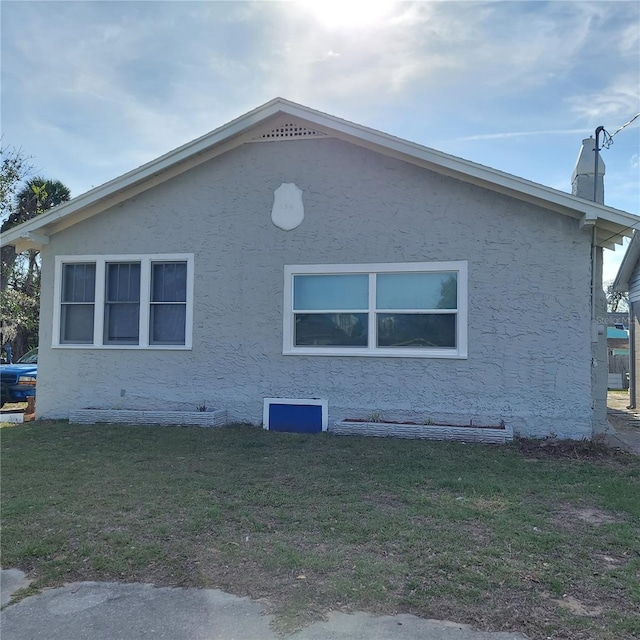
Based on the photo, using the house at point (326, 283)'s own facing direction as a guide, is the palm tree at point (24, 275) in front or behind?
behind

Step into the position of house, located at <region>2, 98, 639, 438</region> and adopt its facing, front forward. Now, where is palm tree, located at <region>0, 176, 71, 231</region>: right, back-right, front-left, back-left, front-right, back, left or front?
back-right

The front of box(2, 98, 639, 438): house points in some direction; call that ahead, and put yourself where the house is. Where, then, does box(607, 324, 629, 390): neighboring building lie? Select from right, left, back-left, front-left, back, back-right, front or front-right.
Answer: back-left

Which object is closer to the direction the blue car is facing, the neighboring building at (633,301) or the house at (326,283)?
the house

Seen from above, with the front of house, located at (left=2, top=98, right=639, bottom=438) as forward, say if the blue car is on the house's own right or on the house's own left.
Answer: on the house's own right
